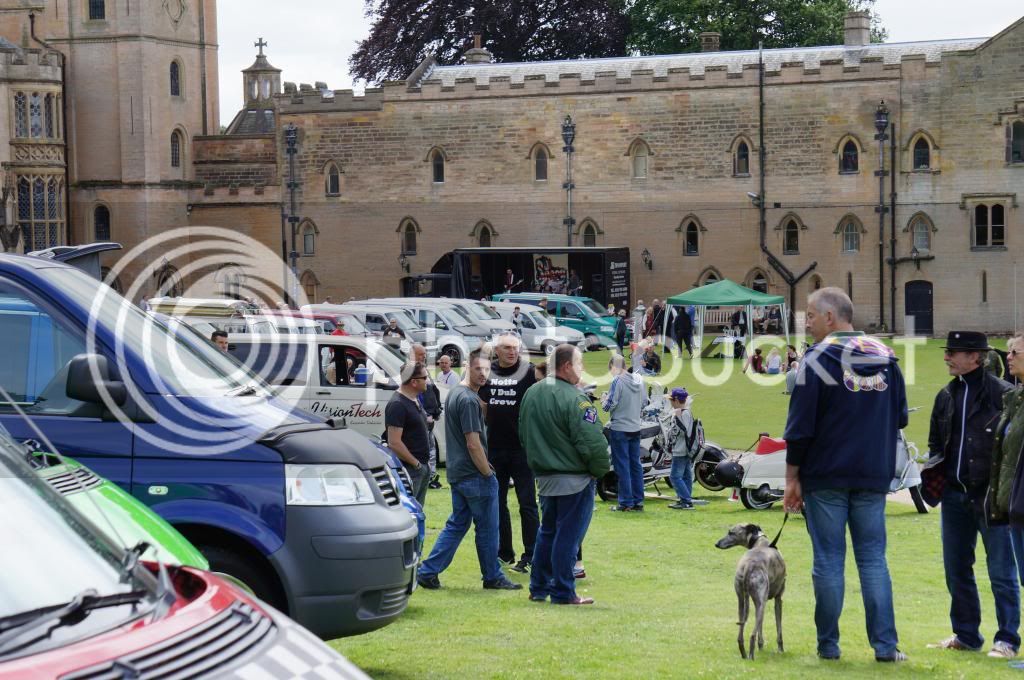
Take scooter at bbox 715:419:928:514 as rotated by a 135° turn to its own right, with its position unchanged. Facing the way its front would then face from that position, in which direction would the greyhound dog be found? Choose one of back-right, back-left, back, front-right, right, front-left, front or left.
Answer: front-left

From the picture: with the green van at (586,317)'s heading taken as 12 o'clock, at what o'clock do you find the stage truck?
The stage truck is roughly at 7 o'clock from the green van.

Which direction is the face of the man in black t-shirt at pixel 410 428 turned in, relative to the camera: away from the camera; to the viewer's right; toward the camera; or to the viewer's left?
to the viewer's right

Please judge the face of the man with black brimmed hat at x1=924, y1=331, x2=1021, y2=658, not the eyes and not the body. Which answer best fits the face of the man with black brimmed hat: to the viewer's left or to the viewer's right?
to the viewer's left

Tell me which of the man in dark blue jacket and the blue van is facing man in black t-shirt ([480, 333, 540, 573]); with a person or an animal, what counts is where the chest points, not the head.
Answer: the man in dark blue jacket

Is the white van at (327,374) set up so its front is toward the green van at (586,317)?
no

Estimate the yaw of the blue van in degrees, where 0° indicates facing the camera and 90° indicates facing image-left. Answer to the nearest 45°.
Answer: approximately 315°

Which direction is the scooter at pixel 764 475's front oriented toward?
to the viewer's right

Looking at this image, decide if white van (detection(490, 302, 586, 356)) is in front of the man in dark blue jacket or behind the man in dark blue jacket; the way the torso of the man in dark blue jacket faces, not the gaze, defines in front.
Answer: in front

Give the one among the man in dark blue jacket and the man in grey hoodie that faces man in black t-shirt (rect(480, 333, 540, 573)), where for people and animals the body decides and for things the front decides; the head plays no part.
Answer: the man in dark blue jacket

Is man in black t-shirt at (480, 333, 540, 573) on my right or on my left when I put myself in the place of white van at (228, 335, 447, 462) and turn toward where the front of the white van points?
on my right

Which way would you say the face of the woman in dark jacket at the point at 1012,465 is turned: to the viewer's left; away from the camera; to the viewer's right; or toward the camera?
to the viewer's left

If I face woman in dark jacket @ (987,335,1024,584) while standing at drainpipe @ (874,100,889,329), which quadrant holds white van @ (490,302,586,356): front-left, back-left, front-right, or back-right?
front-right

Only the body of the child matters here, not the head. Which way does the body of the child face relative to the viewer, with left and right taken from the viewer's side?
facing to the left of the viewer

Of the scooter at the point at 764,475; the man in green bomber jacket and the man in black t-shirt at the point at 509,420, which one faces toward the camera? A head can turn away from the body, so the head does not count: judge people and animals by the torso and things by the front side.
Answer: the man in black t-shirt
